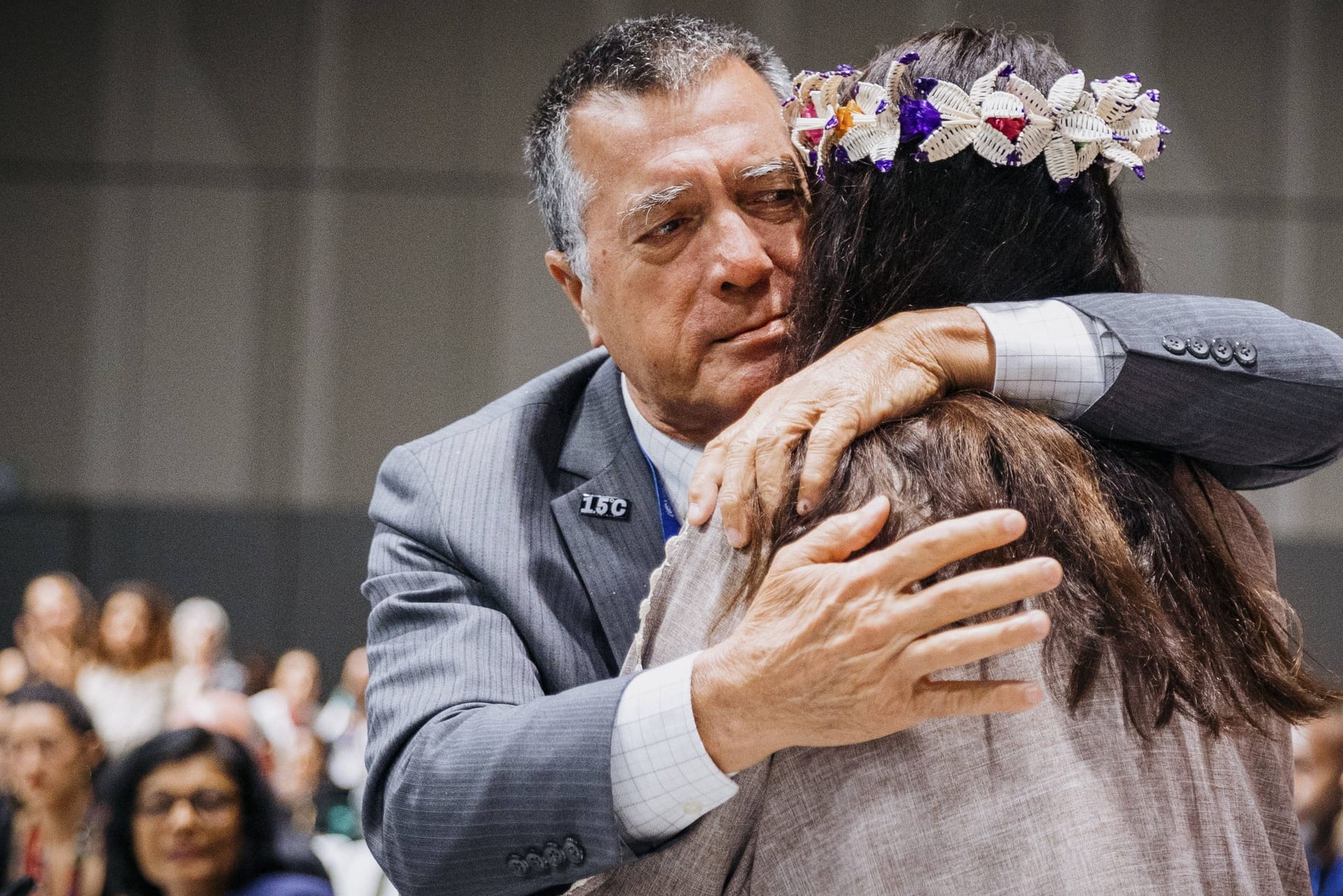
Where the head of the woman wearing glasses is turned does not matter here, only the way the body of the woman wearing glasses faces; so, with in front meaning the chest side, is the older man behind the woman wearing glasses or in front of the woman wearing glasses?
in front

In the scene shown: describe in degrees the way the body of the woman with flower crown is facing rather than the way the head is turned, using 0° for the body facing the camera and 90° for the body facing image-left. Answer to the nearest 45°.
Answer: approximately 180°

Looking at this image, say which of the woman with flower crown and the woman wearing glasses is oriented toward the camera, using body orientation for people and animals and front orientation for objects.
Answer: the woman wearing glasses

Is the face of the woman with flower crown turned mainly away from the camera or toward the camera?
away from the camera

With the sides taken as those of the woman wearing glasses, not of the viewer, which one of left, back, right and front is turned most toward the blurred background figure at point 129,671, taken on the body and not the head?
back

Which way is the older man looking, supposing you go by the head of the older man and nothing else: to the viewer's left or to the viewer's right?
to the viewer's right

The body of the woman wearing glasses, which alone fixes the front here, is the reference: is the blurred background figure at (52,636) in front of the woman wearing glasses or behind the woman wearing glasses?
behind

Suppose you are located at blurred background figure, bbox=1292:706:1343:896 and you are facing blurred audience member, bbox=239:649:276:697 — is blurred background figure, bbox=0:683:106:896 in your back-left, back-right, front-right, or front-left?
front-left

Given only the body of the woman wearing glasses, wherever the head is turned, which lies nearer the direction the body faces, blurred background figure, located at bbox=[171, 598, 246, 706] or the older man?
the older man

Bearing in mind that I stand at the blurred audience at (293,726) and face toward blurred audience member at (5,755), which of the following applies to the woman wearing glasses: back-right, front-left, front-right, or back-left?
front-left

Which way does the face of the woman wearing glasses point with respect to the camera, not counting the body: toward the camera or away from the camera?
toward the camera

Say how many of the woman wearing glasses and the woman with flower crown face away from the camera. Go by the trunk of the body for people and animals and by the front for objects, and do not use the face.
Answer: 1

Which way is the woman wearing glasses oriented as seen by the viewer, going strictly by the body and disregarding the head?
toward the camera
